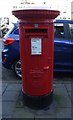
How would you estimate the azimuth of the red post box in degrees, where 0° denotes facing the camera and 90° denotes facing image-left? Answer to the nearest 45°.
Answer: approximately 0°
